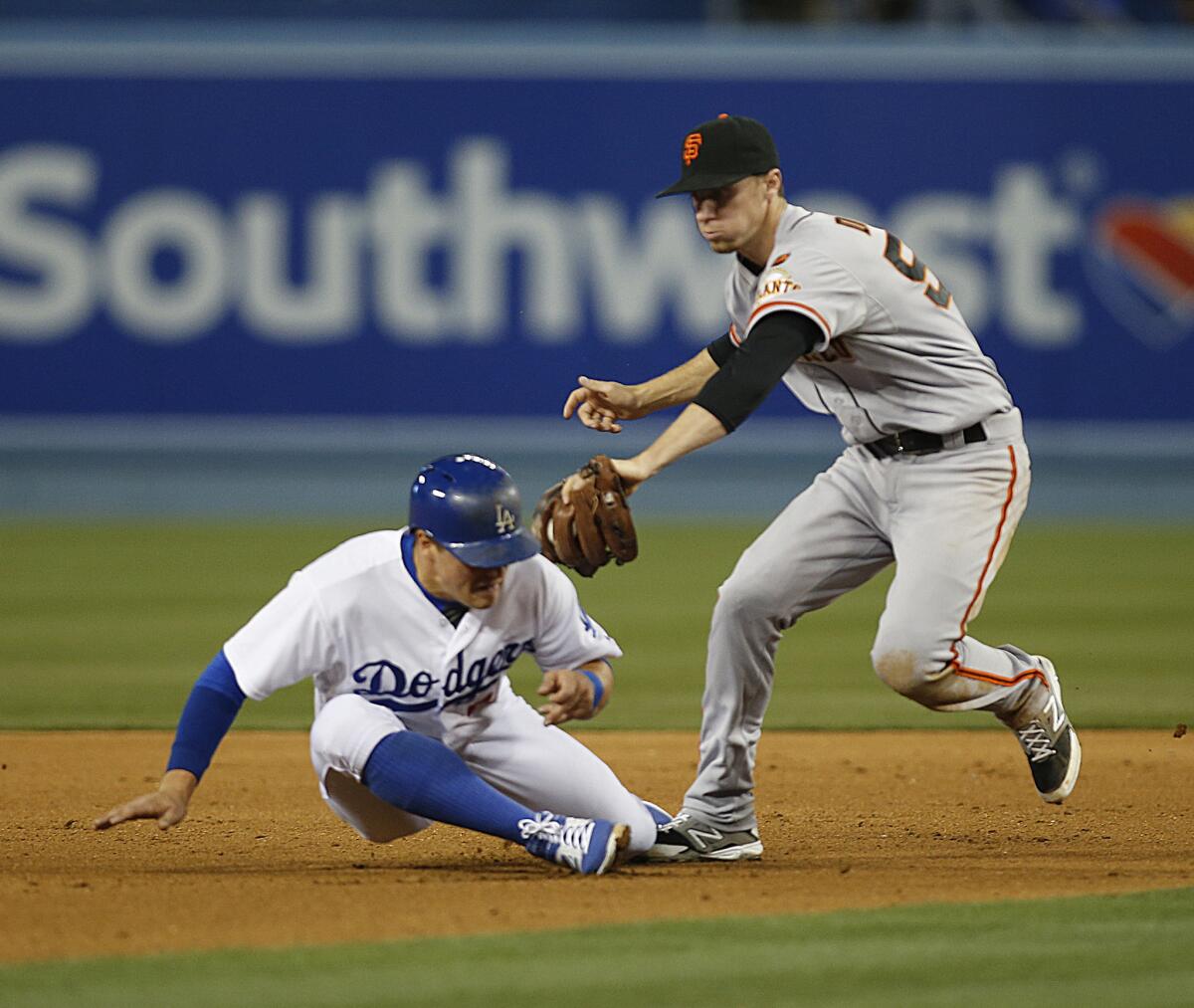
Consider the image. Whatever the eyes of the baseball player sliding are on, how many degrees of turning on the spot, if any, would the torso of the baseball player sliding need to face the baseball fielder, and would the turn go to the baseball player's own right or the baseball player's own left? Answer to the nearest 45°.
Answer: approximately 90° to the baseball player's own left

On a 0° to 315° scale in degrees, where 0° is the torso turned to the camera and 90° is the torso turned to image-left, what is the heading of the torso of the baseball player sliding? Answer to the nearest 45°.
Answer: approximately 315°

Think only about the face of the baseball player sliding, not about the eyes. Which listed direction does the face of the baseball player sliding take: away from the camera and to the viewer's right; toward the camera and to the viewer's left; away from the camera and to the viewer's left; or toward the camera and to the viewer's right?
toward the camera and to the viewer's right
